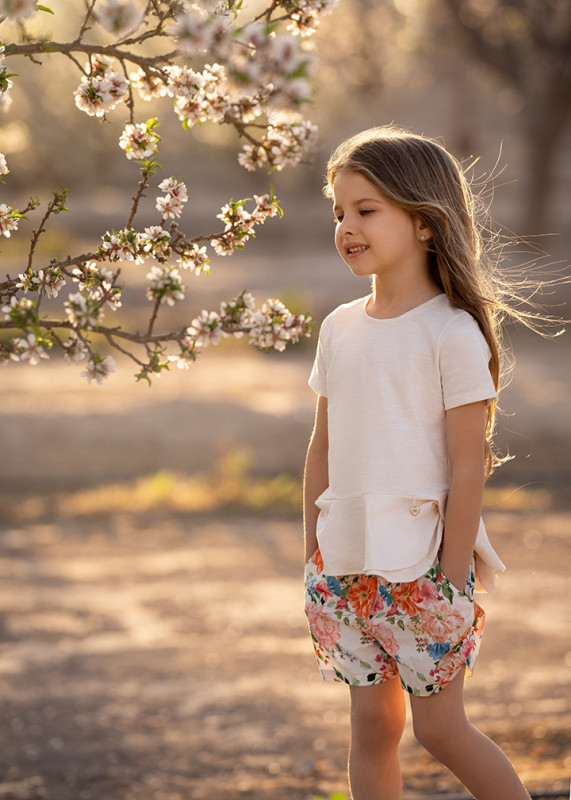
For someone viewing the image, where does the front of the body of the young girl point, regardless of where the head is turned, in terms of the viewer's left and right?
facing the viewer and to the left of the viewer

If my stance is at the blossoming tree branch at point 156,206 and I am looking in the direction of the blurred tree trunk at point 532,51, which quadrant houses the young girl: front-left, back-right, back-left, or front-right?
front-right

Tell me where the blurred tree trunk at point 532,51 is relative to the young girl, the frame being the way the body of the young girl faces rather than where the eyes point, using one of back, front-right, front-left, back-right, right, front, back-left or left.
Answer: back-right
